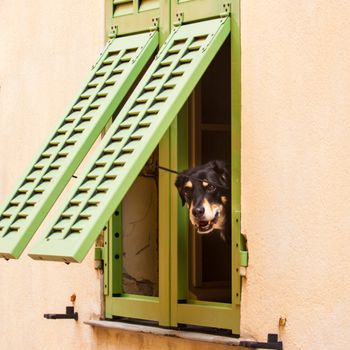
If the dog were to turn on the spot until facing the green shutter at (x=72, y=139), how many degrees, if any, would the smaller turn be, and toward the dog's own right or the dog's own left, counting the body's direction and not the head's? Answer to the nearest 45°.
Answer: approximately 45° to the dog's own right

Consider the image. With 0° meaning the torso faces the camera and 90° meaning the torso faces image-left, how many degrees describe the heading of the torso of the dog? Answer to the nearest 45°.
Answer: approximately 45°
